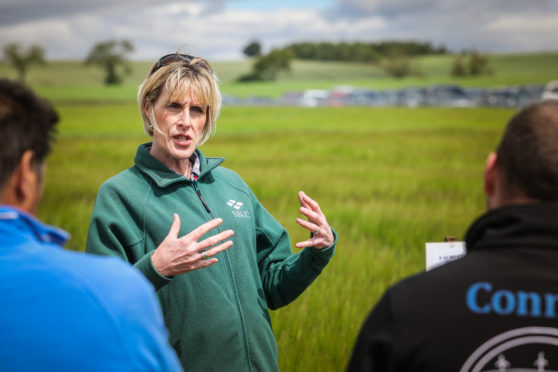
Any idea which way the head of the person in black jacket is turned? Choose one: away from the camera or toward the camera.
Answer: away from the camera

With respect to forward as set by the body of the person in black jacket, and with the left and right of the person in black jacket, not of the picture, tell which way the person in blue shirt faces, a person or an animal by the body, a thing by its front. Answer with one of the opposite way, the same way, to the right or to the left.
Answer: the same way

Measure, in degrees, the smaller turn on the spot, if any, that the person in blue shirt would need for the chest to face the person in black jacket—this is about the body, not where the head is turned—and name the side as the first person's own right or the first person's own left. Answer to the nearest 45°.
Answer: approximately 45° to the first person's own right

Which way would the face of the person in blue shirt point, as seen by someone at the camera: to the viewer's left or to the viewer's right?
to the viewer's right

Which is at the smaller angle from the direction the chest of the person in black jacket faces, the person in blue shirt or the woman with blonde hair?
the woman with blonde hair

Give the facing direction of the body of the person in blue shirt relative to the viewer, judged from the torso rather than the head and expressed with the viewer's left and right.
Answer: facing away from the viewer and to the right of the viewer

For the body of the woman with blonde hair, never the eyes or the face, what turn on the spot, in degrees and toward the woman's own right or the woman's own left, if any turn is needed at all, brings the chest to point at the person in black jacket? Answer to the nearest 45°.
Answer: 0° — they already face them

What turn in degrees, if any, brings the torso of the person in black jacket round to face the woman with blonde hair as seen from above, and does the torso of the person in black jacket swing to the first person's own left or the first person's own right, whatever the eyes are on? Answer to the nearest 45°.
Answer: approximately 45° to the first person's own left

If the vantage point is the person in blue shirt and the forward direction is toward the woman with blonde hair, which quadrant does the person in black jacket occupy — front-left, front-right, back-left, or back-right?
front-right

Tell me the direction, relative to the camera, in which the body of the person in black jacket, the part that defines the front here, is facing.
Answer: away from the camera

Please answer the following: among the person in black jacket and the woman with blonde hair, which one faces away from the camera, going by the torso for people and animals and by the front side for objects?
the person in black jacket

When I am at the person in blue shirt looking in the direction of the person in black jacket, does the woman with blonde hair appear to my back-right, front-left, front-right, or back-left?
front-left

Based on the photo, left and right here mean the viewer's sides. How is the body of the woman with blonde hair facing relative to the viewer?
facing the viewer and to the right of the viewer
